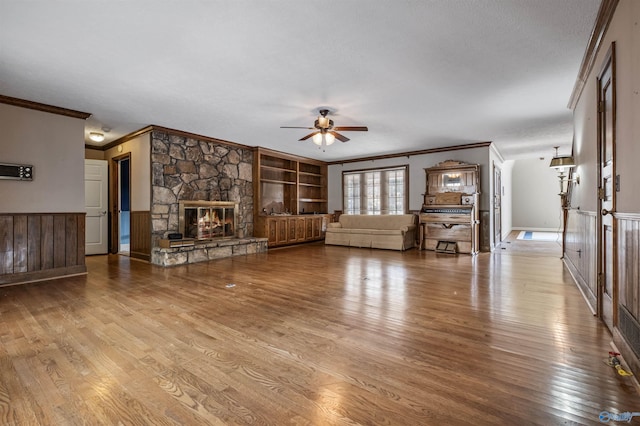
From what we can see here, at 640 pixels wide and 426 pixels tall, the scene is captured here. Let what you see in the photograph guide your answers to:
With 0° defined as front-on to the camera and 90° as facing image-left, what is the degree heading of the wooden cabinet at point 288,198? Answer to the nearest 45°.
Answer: approximately 315°

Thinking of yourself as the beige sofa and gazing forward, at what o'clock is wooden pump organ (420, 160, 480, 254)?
The wooden pump organ is roughly at 8 o'clock from the beige sofa.

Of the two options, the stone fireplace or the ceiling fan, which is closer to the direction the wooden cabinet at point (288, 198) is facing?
the ceiling fan

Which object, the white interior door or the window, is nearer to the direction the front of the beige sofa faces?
the white interior door

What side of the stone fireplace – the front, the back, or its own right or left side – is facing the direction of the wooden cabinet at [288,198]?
left

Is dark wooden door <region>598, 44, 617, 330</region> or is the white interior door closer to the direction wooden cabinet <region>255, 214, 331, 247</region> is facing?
the dark wooden door

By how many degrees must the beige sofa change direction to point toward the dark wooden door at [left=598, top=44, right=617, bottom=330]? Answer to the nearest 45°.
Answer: approximately 45° to its left

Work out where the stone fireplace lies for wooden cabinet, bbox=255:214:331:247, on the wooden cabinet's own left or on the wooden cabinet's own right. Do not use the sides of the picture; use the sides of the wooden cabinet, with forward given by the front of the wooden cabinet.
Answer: on the wooden cabinet's own right

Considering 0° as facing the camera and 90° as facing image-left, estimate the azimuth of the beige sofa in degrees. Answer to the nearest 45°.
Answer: approximately 45°

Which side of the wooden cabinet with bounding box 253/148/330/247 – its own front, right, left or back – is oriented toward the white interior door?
right

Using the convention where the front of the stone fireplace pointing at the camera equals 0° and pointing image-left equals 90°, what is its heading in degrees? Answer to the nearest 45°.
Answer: approximately 315°

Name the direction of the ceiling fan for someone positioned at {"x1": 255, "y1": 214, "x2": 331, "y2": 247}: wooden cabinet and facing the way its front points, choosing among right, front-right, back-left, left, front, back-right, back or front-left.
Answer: front-right
